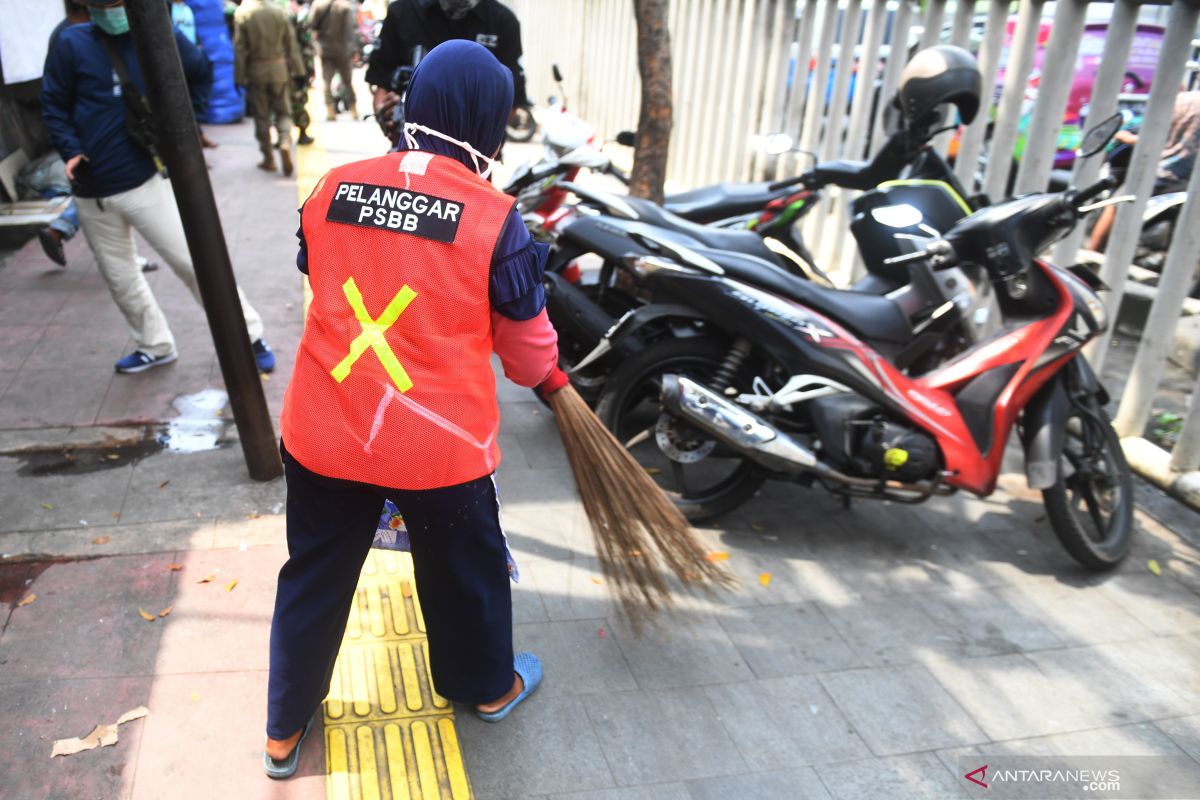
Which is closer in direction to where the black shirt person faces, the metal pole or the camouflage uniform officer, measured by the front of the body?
the metal pole

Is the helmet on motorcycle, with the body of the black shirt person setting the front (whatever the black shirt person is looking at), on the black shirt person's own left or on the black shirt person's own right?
on the black shirt person's own left

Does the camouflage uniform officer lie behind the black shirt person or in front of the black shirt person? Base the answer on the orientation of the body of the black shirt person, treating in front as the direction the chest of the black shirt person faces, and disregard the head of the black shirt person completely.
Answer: behind

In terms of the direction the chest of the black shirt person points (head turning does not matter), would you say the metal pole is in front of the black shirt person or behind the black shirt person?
in front

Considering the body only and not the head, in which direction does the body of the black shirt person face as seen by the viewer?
toward the camera

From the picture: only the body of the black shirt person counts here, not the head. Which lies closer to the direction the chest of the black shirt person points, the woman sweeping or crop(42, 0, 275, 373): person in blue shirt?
the woman sweeping

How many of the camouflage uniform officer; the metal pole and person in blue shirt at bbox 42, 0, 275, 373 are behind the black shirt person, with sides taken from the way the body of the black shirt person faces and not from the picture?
1

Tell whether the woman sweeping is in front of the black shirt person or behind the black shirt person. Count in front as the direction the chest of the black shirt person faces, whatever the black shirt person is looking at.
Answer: in front

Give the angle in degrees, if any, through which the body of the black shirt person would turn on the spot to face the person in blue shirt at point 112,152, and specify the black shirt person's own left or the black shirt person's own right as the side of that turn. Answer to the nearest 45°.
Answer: approximately 45° to the black shirt person's own right
